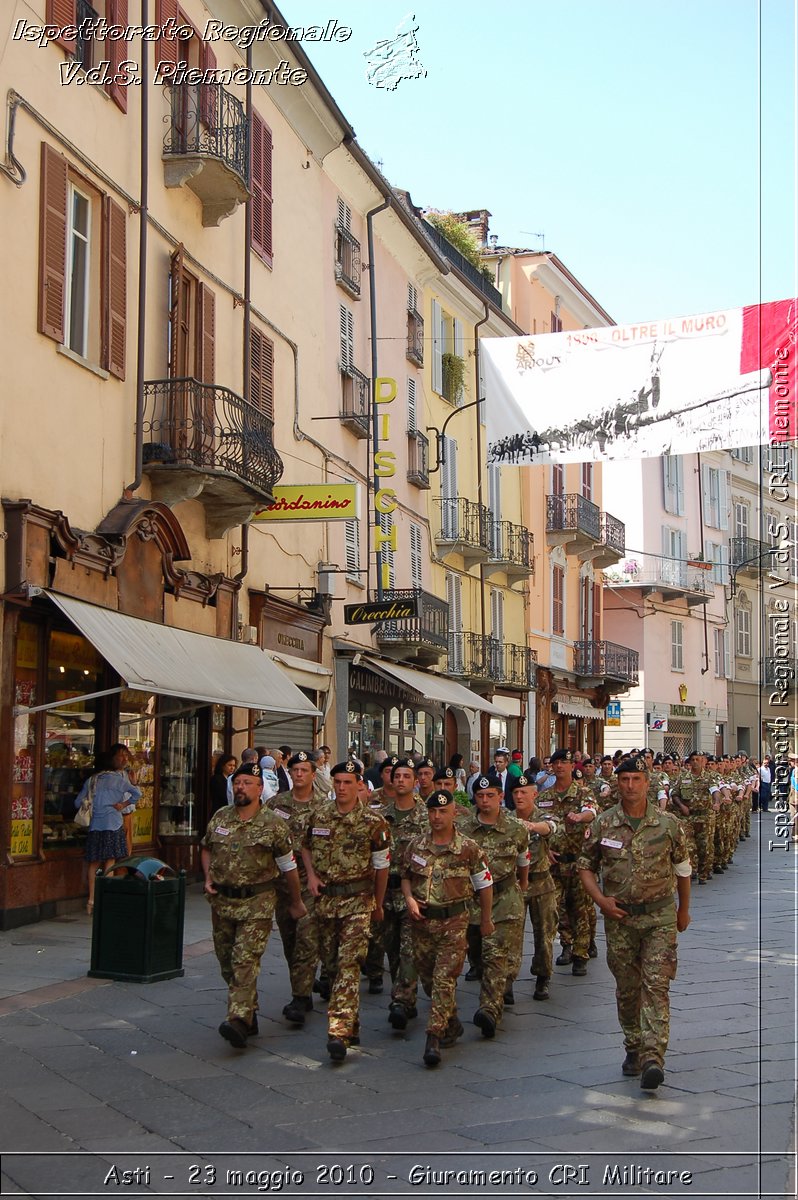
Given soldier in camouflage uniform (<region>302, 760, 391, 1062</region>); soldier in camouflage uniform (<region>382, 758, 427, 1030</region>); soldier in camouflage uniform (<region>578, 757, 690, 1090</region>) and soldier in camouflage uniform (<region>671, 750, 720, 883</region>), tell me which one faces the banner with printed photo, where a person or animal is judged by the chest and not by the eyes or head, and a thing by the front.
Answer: soldier in camouflage uniform (<region>671, 750, 720, 883</region>)

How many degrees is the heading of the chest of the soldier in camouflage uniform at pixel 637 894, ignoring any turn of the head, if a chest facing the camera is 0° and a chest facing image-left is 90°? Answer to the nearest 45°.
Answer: approximately 0°

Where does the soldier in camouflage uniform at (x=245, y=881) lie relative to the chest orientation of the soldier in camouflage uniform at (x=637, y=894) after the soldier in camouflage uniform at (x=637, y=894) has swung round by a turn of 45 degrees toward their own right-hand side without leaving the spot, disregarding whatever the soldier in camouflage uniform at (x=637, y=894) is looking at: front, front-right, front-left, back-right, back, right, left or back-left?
front-right

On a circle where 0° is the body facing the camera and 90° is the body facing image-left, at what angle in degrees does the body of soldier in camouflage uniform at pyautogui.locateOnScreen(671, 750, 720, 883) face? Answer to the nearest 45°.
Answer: approximately 0°

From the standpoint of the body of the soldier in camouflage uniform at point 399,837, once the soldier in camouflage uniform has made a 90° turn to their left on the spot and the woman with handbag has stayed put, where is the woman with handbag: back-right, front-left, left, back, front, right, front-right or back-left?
back-left

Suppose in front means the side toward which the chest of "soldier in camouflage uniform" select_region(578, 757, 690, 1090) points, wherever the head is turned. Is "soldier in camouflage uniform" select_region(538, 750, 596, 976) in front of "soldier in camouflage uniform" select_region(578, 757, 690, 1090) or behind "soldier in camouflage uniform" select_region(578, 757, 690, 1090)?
behind

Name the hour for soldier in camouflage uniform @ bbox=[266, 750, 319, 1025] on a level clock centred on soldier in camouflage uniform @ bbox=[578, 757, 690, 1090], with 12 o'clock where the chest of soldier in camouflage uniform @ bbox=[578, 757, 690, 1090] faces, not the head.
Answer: soldier in camouflage uniform @ bbox=[266, 750, 319, 1025] is roughly at 4 o'clock from soldier in camouflage uniform @ bbox=[578, 757, 690, 1090].

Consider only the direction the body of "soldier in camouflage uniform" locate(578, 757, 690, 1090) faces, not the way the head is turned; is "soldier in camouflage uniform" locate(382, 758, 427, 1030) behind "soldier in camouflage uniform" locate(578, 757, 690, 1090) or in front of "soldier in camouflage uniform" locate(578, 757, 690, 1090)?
behind

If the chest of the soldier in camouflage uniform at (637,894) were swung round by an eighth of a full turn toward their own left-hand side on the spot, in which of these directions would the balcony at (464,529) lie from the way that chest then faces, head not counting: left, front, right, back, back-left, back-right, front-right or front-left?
back-left

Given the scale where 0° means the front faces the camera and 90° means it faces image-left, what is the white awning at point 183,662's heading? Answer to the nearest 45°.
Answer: approximately 315°

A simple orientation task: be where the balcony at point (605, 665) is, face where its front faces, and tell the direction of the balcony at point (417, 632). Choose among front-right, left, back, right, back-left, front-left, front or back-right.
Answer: front-right

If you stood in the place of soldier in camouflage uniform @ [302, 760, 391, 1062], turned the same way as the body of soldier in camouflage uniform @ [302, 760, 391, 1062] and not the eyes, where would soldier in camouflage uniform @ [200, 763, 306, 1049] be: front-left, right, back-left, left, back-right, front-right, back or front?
right
